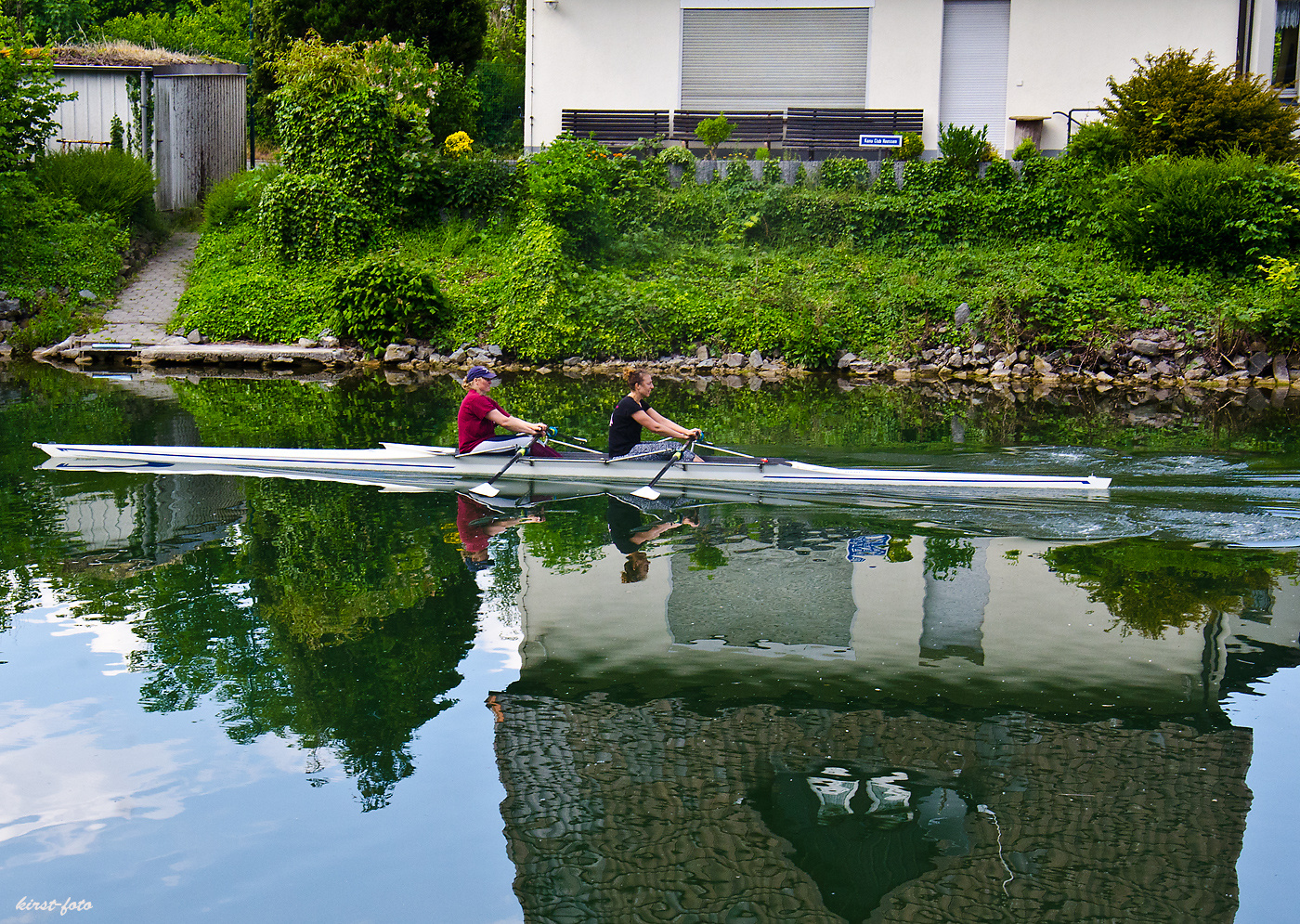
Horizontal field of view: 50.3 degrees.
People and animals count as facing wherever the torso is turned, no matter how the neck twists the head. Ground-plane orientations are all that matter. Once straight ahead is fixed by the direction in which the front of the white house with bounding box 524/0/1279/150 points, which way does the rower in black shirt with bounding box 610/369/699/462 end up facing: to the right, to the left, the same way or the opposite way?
to the left

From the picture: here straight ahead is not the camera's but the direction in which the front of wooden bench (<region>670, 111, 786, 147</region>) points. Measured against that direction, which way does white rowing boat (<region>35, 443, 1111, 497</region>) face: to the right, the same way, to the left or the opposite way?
to the right

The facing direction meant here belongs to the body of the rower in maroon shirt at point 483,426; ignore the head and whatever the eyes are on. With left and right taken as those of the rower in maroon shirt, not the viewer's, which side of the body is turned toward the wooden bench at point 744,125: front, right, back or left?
left

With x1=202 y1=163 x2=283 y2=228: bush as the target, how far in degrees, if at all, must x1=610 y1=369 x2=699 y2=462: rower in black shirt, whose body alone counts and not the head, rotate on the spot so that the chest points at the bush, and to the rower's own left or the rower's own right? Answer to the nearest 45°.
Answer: approximately 135° to the rower's own left

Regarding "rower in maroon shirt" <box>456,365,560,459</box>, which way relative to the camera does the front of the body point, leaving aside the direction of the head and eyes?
to the viewer's right

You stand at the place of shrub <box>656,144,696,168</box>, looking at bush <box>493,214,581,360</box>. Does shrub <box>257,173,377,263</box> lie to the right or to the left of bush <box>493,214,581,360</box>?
right

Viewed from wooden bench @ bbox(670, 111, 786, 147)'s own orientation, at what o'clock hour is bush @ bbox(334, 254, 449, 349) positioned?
The bush is roughly at 2 o'clock from the wooden bench.

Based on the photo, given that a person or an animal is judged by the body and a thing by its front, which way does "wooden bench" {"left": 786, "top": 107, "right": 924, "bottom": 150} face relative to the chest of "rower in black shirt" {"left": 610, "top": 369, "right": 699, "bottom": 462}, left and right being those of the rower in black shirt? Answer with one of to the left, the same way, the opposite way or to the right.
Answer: to the right

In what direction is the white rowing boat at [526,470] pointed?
to the viewer's left

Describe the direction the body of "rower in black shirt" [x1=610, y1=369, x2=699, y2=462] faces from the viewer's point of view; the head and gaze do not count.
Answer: to the viewer's right

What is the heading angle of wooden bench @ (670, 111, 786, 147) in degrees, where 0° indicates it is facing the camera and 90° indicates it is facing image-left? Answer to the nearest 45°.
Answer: approximately 0°

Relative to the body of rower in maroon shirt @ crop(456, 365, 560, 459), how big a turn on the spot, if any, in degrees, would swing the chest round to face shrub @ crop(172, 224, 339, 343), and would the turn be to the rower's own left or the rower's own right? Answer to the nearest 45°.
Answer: approximately 90° to the rower's own left

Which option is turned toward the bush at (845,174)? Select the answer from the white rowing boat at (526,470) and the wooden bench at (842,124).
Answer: the wooden bench
